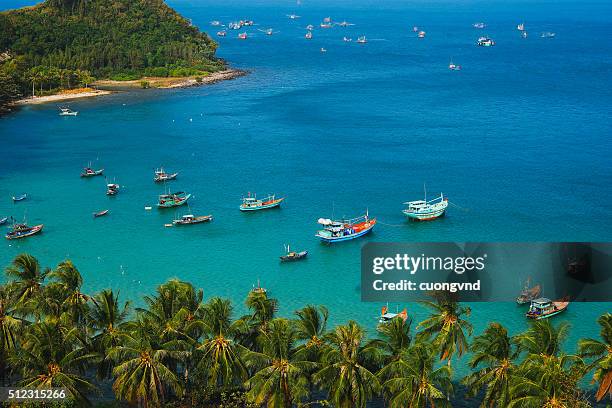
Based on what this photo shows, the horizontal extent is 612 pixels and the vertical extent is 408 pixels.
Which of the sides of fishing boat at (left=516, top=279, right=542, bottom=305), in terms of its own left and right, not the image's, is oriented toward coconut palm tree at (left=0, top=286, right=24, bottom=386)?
back

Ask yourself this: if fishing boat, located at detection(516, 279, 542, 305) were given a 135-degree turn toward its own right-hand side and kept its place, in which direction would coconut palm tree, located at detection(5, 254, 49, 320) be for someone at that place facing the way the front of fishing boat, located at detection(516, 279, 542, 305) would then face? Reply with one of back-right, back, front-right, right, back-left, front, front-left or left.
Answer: front-right

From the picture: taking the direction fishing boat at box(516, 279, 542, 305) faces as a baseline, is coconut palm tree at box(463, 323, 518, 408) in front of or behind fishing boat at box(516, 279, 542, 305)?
behind

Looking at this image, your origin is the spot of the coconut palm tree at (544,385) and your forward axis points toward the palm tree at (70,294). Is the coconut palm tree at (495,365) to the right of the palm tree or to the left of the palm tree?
right

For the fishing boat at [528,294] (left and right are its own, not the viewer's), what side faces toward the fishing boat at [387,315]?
back

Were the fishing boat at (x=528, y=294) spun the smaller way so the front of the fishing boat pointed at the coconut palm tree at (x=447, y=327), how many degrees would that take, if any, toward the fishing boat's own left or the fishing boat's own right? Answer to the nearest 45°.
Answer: approximately 135° to the fishing boat's own right

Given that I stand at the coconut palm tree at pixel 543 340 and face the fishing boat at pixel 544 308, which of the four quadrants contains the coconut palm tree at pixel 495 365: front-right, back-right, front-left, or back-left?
back-left

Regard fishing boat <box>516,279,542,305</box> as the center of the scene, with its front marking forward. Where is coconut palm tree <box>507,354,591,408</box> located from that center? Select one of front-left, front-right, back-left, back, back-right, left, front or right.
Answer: back-right

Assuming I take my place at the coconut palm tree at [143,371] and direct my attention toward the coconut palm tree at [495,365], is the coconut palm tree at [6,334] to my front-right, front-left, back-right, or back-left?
back-left

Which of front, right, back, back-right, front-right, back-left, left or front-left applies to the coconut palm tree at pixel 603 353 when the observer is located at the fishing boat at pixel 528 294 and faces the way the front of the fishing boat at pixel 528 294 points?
back-right

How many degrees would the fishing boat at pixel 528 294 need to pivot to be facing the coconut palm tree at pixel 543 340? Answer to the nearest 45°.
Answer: approximately 135° to its right

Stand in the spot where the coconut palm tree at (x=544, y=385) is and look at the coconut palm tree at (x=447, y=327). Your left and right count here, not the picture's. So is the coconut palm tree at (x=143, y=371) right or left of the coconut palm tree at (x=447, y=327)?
left

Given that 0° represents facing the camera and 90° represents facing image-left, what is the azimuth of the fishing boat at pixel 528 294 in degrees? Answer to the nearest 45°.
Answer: approximately 225°
